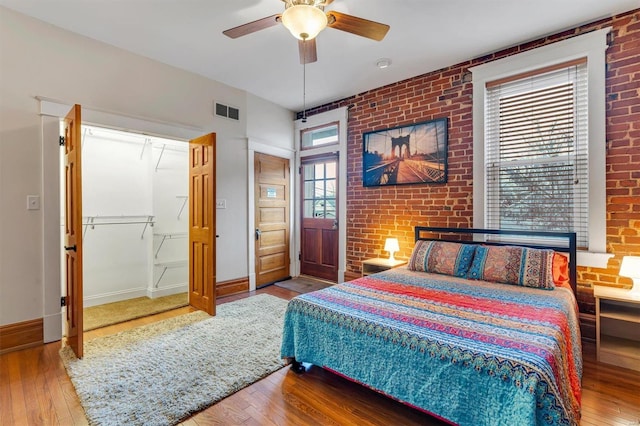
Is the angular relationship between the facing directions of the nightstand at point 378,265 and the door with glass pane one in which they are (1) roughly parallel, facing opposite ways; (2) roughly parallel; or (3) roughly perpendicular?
roughly parallel

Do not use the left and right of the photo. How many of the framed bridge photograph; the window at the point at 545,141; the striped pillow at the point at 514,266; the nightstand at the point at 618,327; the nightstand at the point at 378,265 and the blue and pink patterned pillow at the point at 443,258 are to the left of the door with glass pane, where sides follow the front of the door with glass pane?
6

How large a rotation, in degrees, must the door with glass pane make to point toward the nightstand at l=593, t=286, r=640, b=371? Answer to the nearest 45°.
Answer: approximately 90° to its left

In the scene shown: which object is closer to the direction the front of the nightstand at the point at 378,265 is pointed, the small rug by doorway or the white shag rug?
the white shag rug

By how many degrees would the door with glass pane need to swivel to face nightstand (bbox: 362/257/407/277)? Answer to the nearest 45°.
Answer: approximately 90° to its left

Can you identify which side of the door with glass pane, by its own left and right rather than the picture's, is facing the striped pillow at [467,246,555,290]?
left

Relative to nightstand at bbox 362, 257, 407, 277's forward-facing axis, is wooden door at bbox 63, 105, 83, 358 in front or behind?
in front

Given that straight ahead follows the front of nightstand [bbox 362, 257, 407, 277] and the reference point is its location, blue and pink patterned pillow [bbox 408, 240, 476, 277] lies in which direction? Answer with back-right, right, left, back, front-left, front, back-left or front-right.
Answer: left

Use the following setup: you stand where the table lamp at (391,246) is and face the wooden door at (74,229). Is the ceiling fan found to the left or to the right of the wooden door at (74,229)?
left

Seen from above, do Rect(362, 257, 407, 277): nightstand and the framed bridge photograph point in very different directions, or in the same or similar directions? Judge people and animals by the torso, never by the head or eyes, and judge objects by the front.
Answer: same or similar directions

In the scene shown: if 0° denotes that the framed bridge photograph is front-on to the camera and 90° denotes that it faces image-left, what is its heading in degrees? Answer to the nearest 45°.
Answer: approximately 45°

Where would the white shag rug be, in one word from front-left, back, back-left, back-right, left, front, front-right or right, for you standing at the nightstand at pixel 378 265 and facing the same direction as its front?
front

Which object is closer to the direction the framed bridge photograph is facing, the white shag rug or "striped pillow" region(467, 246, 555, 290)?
the white shag rug

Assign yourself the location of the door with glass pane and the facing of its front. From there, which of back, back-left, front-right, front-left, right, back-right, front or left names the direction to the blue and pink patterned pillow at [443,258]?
left
